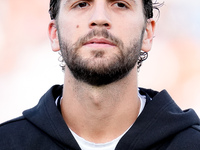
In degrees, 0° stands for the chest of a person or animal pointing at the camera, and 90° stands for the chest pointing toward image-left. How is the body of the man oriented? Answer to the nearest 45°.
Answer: approximately 0°
